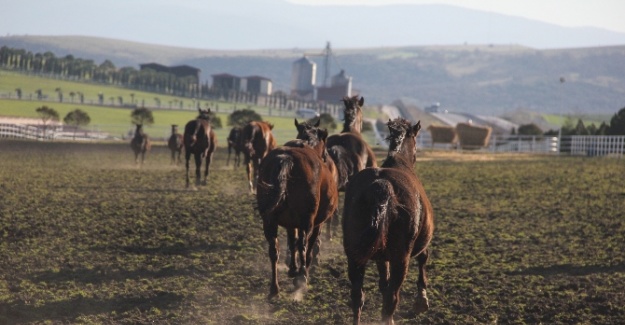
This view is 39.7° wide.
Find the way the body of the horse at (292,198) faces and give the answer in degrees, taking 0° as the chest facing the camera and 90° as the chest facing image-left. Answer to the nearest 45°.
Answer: approximately 180°

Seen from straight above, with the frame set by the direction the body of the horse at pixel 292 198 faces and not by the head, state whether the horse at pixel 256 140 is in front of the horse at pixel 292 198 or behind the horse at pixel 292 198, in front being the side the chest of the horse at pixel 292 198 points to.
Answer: in front

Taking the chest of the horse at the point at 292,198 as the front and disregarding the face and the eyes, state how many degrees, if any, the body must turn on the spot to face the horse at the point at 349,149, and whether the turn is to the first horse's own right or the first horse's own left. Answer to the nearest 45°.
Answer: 0° — it already faces it
